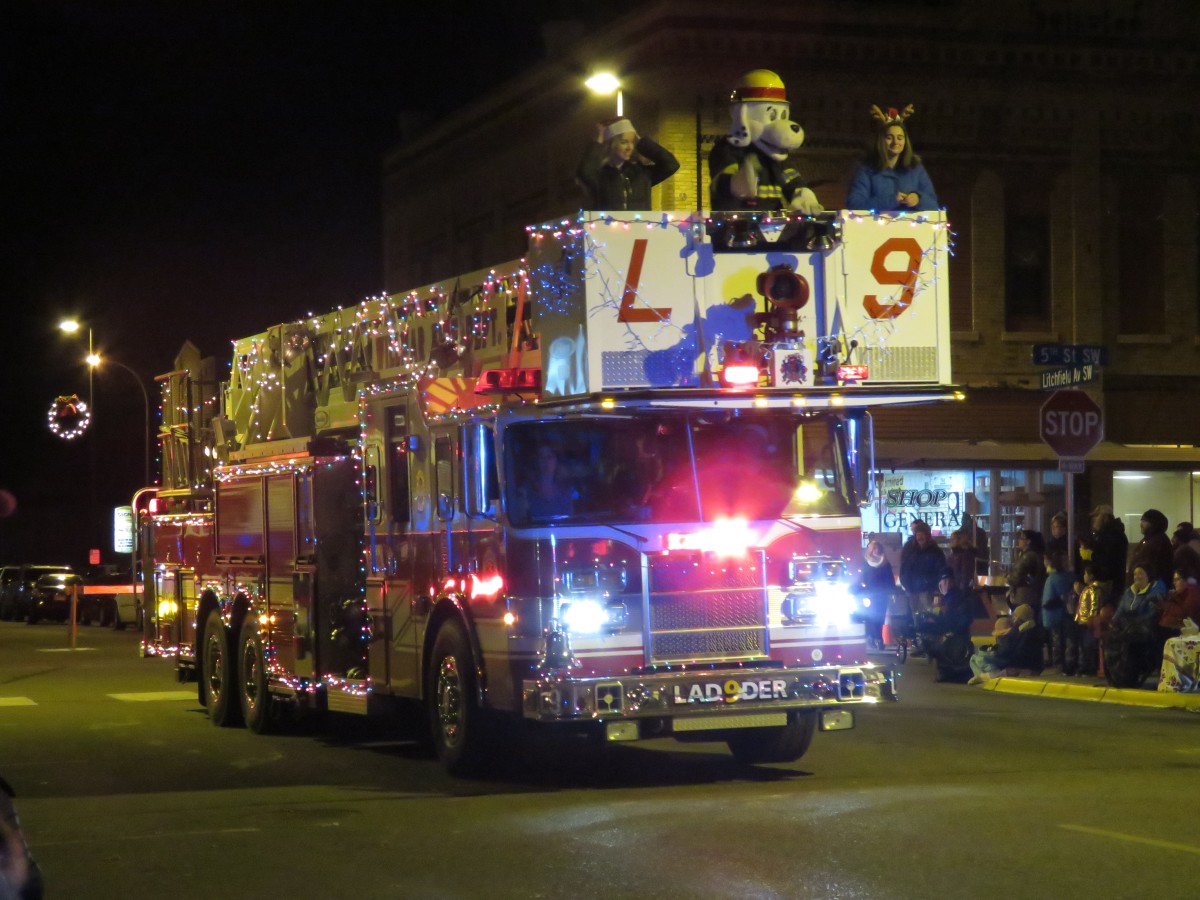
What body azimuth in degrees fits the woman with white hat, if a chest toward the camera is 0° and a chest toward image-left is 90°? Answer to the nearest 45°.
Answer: approximately 315°

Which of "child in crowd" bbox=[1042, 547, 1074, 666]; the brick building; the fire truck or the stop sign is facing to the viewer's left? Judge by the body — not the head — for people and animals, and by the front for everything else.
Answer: the child in crowd

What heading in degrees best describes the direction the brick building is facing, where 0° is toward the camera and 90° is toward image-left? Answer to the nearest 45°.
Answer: approximately 0°

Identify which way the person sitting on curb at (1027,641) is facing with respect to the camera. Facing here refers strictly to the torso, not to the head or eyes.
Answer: to the viewer's left

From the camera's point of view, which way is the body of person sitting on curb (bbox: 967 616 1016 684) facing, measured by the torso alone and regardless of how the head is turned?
to the viewer's left

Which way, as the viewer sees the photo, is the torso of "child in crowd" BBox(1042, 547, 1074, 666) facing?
to the viewer's left

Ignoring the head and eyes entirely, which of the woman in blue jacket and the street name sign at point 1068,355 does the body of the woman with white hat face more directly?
the woman in blue jacket

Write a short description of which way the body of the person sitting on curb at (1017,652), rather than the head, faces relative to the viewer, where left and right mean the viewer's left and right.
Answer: facing to the left of the viewer
